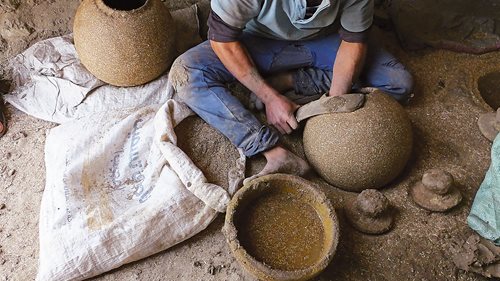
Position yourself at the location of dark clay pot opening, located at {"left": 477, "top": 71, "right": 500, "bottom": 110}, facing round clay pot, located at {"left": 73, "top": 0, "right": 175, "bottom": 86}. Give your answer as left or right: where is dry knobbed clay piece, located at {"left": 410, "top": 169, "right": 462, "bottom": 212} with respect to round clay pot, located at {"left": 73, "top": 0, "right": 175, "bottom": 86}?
left

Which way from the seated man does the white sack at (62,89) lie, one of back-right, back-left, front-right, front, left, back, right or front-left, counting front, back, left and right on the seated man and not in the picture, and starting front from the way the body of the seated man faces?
right

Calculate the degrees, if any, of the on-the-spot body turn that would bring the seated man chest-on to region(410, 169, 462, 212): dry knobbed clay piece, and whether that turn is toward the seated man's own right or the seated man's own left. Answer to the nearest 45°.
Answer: approximately 45° to the seated man's own left

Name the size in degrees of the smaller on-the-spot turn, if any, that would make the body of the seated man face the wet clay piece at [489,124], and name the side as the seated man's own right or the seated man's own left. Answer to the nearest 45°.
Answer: approximately 90° to the seated man's own left

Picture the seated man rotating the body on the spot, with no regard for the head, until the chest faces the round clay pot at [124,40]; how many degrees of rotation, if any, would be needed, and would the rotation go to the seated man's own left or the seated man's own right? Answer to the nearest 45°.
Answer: approximately 90° to the seated man's own right

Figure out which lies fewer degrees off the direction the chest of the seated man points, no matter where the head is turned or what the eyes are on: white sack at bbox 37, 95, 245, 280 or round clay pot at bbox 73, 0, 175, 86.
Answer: the white sack

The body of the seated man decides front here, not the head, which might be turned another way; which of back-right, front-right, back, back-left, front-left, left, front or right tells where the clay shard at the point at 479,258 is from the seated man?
front-left

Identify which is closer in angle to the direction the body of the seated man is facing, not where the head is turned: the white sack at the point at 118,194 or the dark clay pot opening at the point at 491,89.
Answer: the white sack

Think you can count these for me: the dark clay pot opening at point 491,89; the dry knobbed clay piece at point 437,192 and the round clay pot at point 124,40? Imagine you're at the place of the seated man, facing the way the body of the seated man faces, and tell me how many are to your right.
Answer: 1

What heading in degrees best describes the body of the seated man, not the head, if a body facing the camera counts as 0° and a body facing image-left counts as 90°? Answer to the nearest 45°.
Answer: approximately 0°

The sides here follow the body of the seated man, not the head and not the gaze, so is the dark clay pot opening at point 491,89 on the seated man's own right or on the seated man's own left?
on the seated man's own left
